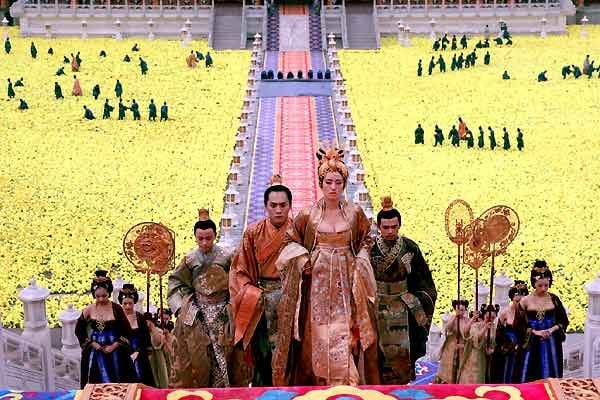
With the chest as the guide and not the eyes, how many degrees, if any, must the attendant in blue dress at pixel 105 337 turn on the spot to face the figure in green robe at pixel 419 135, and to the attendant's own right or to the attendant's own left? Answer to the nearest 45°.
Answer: approximately 135° to the attendant's own left

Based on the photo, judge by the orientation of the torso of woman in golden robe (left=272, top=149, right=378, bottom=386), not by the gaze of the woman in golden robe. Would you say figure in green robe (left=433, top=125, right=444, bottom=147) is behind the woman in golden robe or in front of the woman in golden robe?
behind

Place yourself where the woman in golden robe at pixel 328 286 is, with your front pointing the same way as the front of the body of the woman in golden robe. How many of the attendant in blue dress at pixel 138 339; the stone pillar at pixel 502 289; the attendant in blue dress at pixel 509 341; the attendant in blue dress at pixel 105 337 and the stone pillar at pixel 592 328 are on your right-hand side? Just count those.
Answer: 2

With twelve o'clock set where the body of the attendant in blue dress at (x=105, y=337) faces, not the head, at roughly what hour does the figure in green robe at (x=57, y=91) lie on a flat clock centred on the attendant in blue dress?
The figure in green robe is roughly at 6 o'clock from the attendant in blue dress.

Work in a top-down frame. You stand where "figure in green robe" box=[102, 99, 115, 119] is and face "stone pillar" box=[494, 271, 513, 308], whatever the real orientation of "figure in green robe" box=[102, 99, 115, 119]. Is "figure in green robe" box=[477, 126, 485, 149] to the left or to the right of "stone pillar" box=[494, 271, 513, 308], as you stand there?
left

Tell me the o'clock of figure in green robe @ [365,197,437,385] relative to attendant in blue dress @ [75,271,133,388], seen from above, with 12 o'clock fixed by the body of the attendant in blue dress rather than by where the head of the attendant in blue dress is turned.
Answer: The figure in green robe is roughly at 9 o'clock from the attendant in blue dress.

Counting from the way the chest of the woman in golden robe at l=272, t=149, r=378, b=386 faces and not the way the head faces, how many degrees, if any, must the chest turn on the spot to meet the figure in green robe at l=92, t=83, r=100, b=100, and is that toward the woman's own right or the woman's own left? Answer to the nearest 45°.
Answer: approximately 180°

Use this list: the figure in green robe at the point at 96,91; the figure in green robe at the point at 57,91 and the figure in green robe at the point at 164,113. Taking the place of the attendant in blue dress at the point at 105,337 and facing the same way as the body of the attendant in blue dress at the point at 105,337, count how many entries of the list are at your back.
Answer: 3

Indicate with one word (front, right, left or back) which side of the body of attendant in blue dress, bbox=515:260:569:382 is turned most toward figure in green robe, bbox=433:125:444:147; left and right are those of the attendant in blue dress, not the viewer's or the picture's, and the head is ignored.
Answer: back
